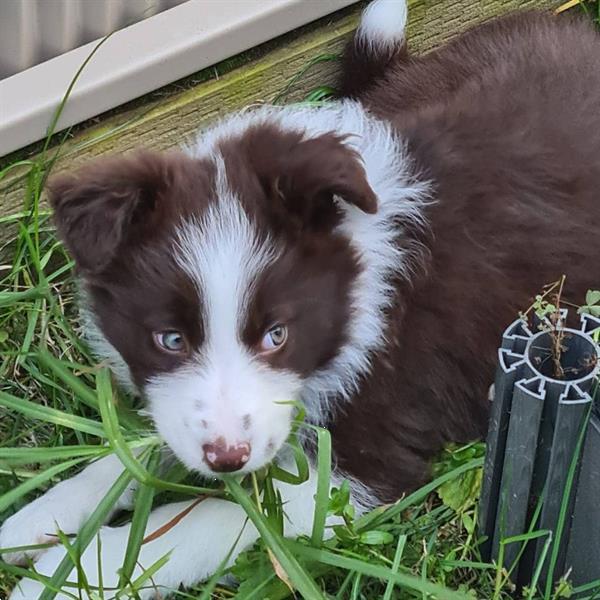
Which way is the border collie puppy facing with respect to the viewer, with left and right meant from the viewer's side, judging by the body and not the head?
facing the viewer and to the left of the viewer

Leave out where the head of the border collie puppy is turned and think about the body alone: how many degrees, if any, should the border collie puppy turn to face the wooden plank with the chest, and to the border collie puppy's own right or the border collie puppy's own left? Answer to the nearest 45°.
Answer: approximately 135° to the border collie puppy's own right
